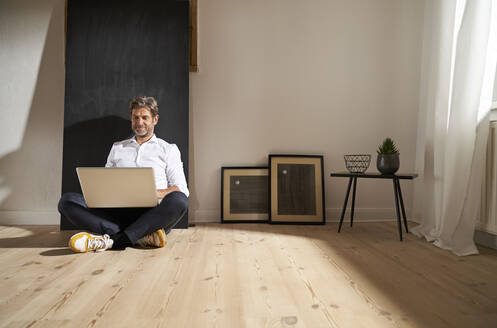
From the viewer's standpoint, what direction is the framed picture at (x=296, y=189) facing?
toward the camera

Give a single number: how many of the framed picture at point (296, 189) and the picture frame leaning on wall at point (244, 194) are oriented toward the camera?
2

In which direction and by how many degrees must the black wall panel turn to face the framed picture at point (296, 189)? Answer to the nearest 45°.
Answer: approximately 90° to its left

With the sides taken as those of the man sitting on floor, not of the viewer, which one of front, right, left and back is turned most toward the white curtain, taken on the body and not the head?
left

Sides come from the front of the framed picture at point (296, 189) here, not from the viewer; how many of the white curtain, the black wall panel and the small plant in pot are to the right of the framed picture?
1

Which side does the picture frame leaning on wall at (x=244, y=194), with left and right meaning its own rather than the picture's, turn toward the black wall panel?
right

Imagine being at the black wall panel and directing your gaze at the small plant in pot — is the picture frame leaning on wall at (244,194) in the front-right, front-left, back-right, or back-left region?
front-left

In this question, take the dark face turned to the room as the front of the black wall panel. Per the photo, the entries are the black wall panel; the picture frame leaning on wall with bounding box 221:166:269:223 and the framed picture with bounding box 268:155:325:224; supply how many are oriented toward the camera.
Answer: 3

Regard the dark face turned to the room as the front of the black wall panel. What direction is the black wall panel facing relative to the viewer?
toward the camera
